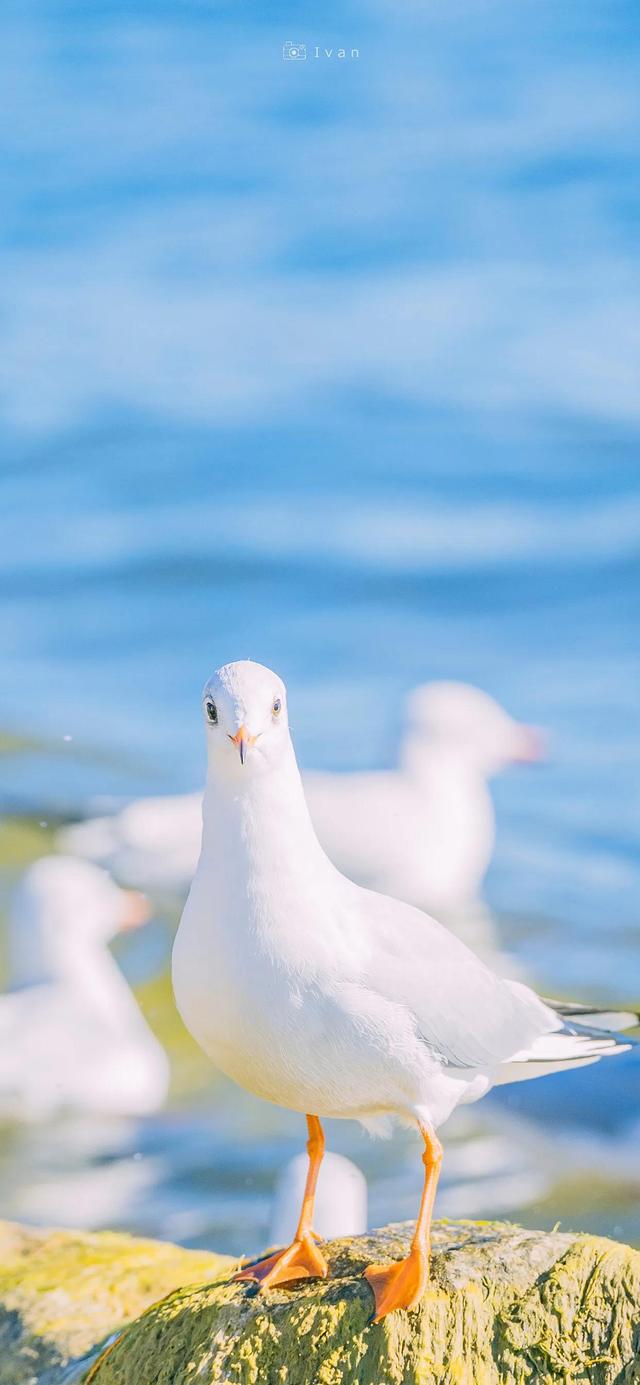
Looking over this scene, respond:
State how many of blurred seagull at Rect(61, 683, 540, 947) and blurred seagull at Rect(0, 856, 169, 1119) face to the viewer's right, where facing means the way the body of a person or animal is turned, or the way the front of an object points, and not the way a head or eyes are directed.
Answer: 2

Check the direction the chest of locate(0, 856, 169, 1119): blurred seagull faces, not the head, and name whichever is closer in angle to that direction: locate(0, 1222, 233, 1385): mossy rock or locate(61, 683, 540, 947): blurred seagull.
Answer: the blurred seagull

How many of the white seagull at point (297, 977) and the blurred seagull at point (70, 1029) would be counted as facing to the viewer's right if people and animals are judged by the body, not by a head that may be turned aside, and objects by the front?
1

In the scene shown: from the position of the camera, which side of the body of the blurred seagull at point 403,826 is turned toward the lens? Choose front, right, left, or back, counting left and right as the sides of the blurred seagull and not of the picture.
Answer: right

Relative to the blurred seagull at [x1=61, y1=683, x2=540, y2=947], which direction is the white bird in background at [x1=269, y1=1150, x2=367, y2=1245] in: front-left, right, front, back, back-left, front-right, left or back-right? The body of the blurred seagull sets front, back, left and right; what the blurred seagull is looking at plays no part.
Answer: right

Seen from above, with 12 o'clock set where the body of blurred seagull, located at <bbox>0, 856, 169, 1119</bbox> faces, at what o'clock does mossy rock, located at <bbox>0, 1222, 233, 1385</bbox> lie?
The mossy rock is roughly at 3 o'clock from the blurred seagull.

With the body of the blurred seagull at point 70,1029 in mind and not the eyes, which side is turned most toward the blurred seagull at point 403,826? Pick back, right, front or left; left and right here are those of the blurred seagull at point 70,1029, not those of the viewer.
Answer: front

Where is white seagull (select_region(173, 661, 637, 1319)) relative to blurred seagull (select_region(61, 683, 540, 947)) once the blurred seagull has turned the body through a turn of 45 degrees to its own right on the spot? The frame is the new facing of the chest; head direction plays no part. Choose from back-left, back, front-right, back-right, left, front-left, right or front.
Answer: front-right

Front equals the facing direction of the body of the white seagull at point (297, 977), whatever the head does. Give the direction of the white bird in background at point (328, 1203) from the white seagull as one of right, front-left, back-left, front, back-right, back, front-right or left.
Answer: back-right

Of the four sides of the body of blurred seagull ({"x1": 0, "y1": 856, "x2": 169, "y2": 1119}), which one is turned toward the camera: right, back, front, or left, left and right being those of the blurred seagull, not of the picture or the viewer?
right

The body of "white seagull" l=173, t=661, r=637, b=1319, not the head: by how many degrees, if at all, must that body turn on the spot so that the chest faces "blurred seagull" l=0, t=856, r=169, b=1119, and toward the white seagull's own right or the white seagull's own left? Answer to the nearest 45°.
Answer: approximately 135° to the white seagull's own right

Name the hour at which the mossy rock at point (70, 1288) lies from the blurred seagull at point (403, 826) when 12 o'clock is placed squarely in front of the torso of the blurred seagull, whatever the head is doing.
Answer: The mossy rock is roughly at 4 o'clock from the blurred seagull.

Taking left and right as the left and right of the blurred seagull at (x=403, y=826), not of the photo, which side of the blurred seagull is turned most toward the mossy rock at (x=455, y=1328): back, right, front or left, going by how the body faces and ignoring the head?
right

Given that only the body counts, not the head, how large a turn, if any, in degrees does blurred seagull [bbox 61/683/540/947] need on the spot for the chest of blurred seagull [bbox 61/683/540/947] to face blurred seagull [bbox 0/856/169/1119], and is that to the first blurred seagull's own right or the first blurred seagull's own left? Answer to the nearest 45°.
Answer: approximately 135° to the first blurred seagull's own right

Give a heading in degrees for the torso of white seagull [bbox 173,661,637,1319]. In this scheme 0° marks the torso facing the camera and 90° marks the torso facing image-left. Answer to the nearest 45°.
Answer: approximately 45°

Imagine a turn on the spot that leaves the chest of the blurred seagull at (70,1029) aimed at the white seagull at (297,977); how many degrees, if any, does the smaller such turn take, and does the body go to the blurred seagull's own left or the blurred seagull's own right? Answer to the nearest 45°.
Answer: approximately 90° to the blurred seagull's own right
